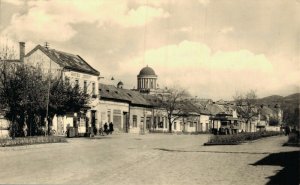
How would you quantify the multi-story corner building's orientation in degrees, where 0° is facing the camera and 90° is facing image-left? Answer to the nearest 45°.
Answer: approximately 315°
